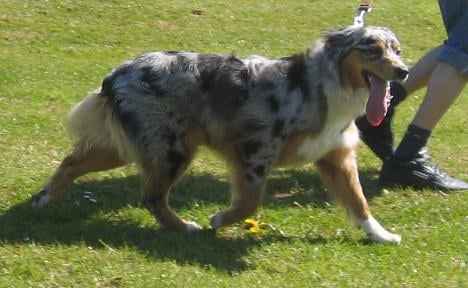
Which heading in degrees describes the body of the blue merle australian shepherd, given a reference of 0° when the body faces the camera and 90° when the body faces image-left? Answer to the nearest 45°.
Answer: approximately 270°
